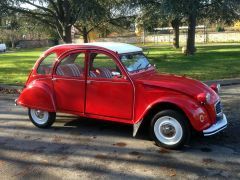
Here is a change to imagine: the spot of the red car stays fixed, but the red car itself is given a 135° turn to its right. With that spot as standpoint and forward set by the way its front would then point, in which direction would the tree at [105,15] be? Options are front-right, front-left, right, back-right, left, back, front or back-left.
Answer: right

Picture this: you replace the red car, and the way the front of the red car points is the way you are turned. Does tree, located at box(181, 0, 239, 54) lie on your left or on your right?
on your left

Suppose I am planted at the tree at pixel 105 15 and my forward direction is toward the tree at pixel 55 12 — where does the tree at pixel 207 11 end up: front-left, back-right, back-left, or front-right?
back-left

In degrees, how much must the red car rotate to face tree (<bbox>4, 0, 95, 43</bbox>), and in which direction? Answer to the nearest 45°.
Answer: approximately 135° to its left

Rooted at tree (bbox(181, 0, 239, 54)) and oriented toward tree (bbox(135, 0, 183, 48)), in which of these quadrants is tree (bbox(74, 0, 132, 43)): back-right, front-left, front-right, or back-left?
front-left

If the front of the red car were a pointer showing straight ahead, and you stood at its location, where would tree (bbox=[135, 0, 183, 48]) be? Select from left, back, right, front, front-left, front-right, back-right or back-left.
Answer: back-left

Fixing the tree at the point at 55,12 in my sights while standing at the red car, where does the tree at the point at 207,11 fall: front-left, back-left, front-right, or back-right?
front-right
